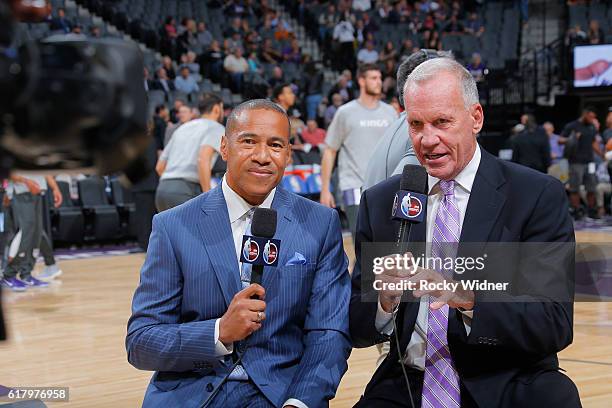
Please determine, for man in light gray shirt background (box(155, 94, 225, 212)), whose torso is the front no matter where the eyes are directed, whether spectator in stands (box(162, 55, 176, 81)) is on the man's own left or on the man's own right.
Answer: on the man's own left

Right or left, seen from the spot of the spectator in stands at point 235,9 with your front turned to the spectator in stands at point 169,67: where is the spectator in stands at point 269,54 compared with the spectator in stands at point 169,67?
left

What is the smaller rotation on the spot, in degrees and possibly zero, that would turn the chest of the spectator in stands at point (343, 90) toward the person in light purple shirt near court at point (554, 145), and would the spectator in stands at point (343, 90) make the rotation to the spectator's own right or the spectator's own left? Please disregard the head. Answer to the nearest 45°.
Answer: approximately 90° to the spectator's own left

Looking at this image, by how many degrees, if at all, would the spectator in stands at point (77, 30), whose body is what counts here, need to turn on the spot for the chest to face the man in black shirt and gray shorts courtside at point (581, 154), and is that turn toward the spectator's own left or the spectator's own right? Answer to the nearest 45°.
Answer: approximately 90° to the spectator's own left

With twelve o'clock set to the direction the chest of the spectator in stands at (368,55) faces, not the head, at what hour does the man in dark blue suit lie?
The man in dark blue suit is roughly at 12 o'clock from the spectator in stands.

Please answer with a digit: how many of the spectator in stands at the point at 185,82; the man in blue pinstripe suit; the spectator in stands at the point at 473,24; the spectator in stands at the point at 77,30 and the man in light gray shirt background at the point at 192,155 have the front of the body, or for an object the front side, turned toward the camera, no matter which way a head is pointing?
4

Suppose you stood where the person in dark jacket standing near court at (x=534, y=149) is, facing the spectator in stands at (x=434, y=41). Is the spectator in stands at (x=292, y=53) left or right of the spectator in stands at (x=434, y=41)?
left
